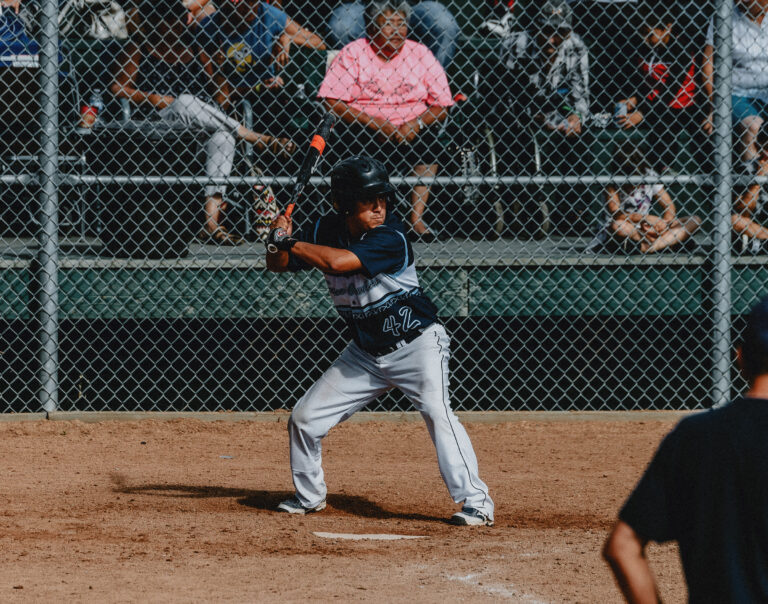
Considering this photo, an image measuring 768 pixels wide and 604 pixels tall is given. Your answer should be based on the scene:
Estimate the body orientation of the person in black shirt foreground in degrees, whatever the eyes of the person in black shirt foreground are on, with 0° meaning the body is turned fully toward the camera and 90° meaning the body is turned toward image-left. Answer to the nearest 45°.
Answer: approximately 180°

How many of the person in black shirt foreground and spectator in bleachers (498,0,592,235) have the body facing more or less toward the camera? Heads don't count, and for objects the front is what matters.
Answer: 1

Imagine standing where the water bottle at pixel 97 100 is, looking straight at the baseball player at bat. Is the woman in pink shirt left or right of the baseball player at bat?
left

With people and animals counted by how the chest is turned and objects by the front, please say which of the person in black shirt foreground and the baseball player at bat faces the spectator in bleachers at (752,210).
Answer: the person in black shirt foreground

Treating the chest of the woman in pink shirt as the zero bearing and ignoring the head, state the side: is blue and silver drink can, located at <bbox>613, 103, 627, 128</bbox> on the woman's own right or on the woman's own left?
on the woman's own left

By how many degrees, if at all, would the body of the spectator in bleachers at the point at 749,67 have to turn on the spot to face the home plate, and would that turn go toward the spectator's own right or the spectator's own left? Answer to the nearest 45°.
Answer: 0° — they already face it

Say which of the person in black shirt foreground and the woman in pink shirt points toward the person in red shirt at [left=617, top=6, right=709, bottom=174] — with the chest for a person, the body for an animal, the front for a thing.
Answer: the person in black shirt foreground

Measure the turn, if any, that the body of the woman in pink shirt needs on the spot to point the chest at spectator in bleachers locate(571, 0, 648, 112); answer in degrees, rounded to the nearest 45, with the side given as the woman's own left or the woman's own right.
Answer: approximately 135° to the woman's own left
